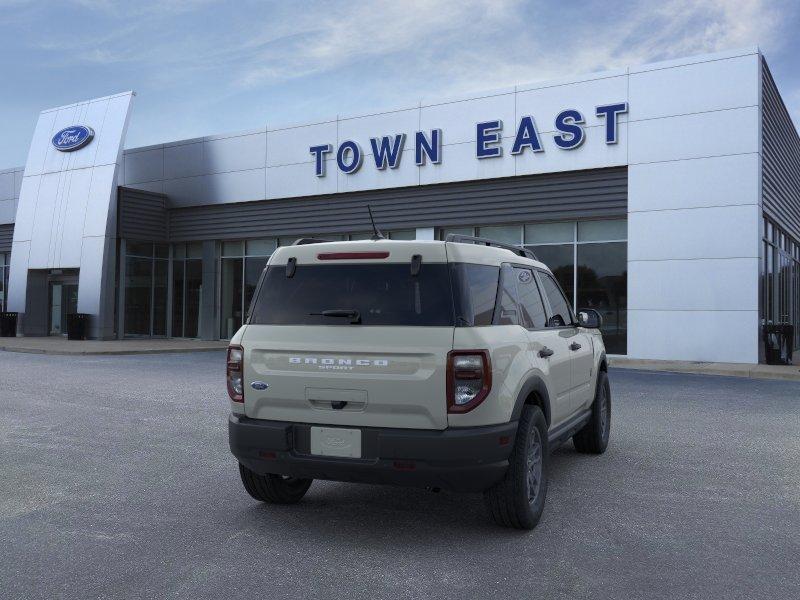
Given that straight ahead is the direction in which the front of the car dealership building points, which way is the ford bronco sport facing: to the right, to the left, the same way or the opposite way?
the opposite way

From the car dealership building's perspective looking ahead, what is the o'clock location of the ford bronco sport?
The ford bronco sport is roughly at 11 o'clock from the car dealership building.

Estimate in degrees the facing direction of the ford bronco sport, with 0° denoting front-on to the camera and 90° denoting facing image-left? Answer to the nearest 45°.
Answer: approximately 225°

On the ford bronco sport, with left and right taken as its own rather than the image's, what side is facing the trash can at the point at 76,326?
left

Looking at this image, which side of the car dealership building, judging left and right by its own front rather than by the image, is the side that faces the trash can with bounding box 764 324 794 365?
left
